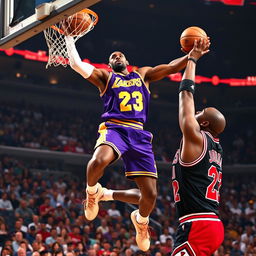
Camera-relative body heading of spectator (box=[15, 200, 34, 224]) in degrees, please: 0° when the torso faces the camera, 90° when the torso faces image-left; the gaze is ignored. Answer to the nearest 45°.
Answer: approximately 0°

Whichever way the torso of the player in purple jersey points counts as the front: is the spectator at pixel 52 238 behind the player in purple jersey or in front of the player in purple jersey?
behind

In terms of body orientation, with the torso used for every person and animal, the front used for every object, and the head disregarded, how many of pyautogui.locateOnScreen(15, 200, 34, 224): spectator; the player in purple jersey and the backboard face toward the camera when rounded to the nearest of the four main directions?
2

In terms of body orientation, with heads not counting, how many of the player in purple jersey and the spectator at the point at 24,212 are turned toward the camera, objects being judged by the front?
2

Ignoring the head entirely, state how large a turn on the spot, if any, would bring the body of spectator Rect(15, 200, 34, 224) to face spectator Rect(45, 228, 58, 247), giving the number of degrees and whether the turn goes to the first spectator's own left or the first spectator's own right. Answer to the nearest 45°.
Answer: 0° — they already face them

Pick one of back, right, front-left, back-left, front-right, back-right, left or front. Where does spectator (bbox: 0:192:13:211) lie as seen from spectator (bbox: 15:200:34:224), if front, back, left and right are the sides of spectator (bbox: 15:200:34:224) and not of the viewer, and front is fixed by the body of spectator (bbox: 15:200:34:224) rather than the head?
back-right

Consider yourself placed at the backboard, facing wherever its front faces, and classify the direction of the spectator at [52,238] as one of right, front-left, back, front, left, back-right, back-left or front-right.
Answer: front-left

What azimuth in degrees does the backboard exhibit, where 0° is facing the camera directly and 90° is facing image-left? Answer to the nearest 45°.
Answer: approximately 225°

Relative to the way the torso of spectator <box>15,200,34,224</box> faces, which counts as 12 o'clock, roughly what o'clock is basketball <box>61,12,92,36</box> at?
The basketball is roughly at 12 o'clock from the spectator.

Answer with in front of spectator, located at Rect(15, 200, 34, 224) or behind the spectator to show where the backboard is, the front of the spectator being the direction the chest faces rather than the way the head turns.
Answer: in front
